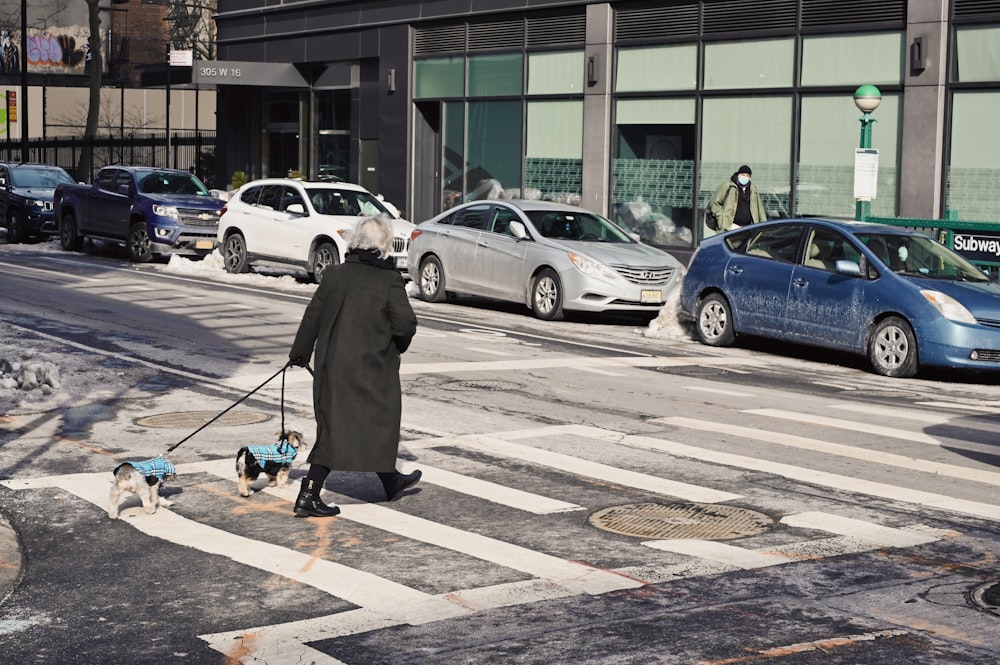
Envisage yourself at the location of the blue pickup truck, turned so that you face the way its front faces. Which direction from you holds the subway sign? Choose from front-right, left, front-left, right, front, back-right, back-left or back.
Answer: front

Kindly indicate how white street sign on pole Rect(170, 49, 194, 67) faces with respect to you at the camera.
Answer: facing the viewer

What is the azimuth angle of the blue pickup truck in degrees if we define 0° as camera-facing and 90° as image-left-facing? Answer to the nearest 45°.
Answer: approximately 315°

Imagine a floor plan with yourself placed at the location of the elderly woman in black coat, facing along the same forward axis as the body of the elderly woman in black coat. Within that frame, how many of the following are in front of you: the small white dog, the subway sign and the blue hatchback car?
2

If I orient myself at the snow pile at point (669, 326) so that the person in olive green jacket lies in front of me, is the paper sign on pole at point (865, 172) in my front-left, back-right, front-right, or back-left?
front-right

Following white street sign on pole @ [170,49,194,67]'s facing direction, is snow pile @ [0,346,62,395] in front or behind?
in front

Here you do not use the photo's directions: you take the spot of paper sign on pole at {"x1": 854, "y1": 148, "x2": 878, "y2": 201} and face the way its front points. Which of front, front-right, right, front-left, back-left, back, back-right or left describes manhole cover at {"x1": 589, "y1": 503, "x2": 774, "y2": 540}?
front

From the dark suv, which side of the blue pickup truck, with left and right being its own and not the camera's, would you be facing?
back

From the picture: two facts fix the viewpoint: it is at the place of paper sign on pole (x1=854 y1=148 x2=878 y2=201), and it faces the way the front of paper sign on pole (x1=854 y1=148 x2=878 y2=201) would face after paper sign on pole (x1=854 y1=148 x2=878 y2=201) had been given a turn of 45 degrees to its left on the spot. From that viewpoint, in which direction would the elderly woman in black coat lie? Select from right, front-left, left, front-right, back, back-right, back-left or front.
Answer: front-right

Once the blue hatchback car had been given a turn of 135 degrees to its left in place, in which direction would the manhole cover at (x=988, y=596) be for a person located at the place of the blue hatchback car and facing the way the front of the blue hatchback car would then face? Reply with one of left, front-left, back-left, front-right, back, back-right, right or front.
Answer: back

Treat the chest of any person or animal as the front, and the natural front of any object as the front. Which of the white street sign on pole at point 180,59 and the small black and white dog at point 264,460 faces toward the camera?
the white street sign on pole

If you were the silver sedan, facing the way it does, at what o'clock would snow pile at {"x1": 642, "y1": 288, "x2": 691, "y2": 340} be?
The snow pile is roughly at 12 o'clock from the silver sedan.

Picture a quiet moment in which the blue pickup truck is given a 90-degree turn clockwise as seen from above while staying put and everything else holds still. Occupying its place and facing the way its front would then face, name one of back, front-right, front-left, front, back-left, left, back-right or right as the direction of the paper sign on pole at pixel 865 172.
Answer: left

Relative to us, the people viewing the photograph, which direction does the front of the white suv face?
facing the viewer and to the right of the viewer

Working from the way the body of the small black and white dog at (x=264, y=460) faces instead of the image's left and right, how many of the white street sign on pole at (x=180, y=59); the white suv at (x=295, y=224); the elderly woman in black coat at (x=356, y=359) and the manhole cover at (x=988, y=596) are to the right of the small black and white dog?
2

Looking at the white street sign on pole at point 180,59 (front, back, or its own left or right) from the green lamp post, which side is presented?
front

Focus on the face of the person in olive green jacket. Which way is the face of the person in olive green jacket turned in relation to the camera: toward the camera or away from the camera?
toward the camera
